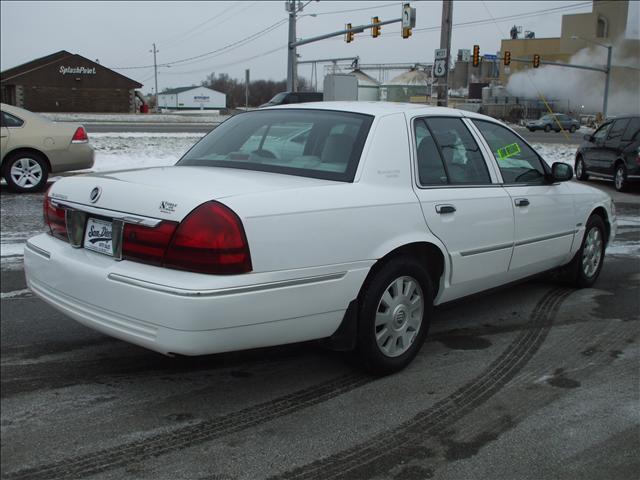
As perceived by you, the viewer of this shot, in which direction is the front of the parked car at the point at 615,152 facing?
facing away from the viewer and to the left of the viewer

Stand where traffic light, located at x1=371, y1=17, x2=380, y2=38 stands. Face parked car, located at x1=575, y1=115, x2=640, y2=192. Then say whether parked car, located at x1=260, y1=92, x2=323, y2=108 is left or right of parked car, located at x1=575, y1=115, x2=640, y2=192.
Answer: right

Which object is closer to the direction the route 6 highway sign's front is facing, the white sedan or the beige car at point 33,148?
the white sedan

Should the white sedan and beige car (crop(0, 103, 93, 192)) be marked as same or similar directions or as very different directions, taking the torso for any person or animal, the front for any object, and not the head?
very different directions

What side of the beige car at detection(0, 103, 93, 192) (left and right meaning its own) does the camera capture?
left

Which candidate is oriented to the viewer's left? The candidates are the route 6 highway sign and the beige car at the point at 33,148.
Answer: the beige car

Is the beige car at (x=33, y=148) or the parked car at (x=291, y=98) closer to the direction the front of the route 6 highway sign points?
the beige car

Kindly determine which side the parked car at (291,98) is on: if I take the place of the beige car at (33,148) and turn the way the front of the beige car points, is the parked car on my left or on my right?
on my right

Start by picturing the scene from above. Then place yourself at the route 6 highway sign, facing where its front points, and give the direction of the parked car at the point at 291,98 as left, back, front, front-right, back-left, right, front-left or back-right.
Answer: back-right

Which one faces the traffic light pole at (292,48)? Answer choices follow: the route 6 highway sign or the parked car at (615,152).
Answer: the parked car

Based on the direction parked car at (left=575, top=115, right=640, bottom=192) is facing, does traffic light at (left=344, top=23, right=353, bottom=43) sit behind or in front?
in front

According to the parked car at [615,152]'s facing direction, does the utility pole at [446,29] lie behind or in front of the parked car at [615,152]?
in front
